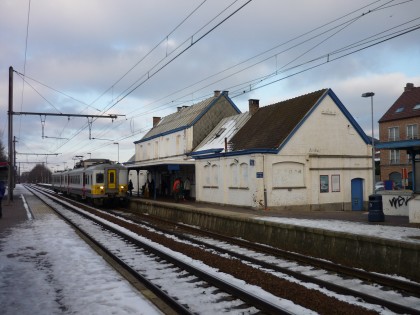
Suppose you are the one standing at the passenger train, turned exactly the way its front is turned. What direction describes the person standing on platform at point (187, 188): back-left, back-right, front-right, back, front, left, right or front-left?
front-left

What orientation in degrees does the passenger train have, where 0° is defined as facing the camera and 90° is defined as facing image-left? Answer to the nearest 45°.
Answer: approximately 315°
